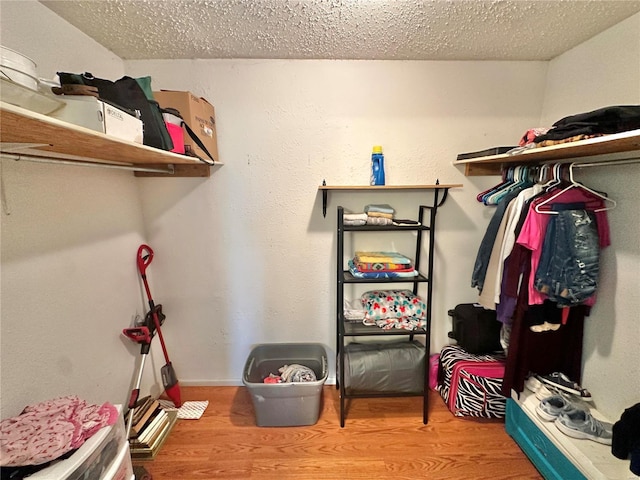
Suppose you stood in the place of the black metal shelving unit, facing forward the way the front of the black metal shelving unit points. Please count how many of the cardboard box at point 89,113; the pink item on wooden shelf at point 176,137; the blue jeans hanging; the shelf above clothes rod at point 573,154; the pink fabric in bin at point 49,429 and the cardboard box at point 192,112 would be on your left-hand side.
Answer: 2

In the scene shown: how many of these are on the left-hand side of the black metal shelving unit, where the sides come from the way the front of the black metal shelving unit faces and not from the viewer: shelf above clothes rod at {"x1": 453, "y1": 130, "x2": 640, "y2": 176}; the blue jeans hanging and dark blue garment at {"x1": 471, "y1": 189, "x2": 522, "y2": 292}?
3

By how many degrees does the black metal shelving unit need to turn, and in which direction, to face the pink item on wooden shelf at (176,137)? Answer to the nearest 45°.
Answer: approximately 45° to its right

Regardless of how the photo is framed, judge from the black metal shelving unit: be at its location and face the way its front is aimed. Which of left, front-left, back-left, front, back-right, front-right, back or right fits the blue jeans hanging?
left

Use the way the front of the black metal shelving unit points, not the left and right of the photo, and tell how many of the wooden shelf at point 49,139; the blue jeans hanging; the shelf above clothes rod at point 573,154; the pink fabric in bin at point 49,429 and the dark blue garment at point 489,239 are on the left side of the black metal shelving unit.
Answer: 3

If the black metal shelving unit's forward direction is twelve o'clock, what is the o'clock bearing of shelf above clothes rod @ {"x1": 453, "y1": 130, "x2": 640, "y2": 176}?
The shelf above clothes rod is roughly at 9 o'clock from the black metal shelving unit.

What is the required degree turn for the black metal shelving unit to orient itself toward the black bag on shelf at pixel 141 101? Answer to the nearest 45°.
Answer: approximately 45° to its right

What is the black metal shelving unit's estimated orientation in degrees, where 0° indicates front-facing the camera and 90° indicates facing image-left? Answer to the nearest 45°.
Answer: approximately 0°

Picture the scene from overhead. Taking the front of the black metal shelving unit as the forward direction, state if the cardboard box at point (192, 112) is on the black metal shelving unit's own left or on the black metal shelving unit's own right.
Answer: on the black metal shelving unit's own right

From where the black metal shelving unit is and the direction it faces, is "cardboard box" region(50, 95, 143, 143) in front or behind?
in front

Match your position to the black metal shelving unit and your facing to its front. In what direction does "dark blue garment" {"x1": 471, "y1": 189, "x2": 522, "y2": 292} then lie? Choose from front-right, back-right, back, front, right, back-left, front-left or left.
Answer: left

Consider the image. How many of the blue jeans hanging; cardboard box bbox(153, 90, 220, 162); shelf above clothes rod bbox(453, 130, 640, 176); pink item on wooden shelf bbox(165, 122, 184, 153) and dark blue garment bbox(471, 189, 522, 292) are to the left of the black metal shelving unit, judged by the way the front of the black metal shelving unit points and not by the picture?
3

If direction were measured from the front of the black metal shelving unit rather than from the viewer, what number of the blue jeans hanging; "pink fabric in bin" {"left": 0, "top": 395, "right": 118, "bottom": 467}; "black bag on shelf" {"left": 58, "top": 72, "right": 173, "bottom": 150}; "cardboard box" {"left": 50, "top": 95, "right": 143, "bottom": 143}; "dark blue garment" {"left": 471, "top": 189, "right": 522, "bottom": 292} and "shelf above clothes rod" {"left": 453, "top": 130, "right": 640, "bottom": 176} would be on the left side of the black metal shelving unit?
3
